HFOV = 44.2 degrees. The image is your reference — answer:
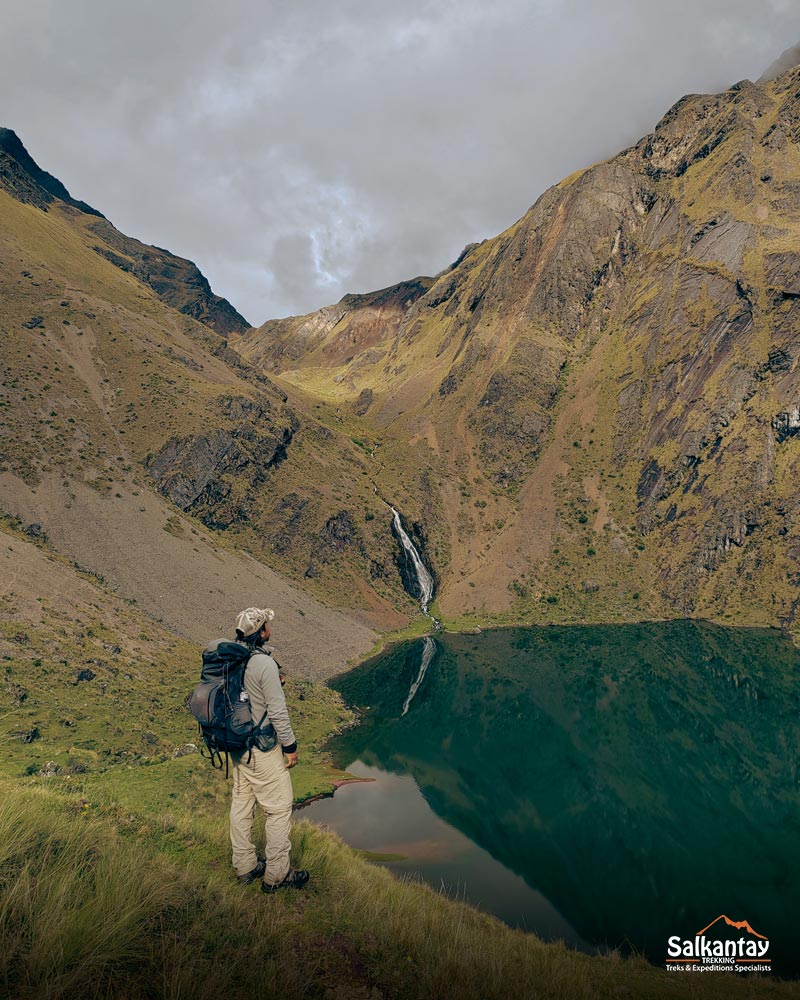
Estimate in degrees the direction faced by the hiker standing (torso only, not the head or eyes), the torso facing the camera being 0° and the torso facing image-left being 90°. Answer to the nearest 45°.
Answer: approximately 270°
